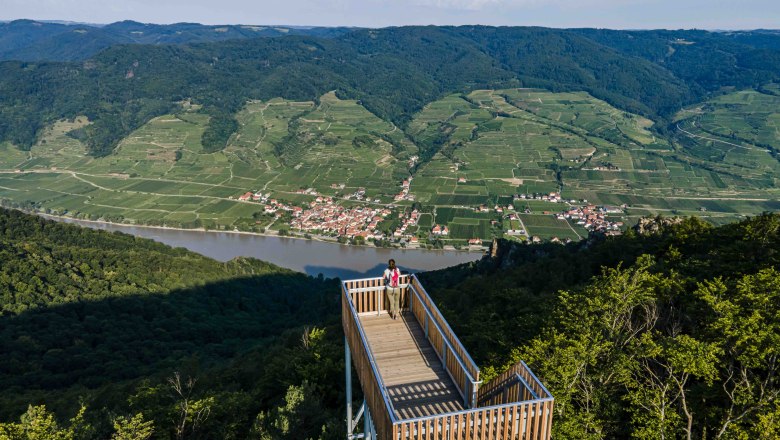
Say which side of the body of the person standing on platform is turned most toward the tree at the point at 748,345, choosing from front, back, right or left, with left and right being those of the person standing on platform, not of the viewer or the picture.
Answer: right

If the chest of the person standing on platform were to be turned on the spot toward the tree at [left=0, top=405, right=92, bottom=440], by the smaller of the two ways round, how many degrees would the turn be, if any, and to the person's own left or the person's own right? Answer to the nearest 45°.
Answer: approximately 90° to the person's own left

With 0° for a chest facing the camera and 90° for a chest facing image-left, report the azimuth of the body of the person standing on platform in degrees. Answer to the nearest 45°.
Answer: approximately 180°

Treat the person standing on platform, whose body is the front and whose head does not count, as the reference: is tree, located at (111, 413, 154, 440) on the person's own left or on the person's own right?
on the person's own left
